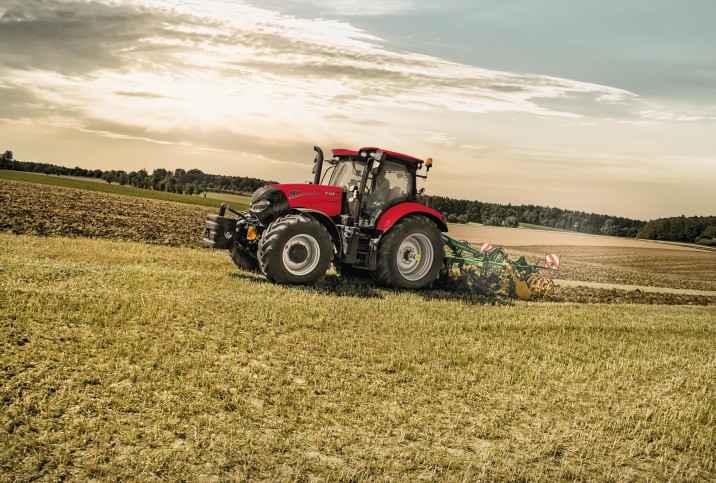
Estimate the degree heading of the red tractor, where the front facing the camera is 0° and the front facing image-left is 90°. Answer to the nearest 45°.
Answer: approximately 45°
